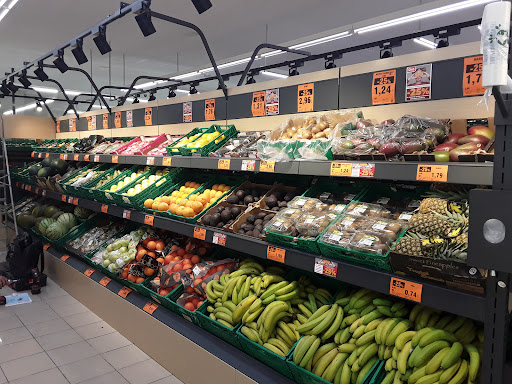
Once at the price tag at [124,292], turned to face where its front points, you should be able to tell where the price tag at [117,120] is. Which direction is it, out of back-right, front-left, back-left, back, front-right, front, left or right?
back-right

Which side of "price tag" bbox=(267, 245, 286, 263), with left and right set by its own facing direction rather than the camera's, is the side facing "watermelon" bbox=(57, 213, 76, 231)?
right

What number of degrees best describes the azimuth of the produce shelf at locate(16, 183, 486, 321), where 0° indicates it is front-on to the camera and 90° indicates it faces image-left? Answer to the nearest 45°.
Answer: approximately 45°

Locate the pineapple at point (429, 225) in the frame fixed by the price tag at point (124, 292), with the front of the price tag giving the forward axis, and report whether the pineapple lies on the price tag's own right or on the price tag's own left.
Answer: on the price tag's own left

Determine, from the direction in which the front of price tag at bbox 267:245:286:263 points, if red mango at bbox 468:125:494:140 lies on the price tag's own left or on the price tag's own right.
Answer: on the price tag's own left

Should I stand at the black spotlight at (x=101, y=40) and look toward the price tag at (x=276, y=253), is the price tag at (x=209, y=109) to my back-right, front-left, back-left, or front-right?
front-left

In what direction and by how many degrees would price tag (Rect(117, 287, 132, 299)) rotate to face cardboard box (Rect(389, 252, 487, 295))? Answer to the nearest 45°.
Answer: approximately 90° to its left

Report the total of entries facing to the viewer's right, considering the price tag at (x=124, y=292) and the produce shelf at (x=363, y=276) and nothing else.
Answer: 0

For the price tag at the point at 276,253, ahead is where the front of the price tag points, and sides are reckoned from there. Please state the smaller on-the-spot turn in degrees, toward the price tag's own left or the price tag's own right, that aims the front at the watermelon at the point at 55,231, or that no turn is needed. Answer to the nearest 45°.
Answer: approximately 90° to the price tag's own right

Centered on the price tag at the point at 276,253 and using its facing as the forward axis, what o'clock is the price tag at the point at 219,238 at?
the price tag at the point at 219,238 is roughly at 3 o'clock from the price tag at the point at 276,253.

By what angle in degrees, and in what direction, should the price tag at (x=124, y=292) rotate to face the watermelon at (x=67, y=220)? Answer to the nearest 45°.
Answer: approximately 135° to its right

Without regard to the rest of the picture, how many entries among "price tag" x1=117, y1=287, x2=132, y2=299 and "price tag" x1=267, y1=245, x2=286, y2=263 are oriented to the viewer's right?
0

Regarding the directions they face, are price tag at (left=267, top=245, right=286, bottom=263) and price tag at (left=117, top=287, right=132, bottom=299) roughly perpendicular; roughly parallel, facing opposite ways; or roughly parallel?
roughly parallel

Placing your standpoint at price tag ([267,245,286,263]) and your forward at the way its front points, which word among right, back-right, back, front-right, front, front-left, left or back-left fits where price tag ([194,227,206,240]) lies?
right

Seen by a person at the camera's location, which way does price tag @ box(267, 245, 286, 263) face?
facing the viewer and to the left of the viewer

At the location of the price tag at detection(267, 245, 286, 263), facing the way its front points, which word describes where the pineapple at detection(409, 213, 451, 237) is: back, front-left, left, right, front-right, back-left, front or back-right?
left
